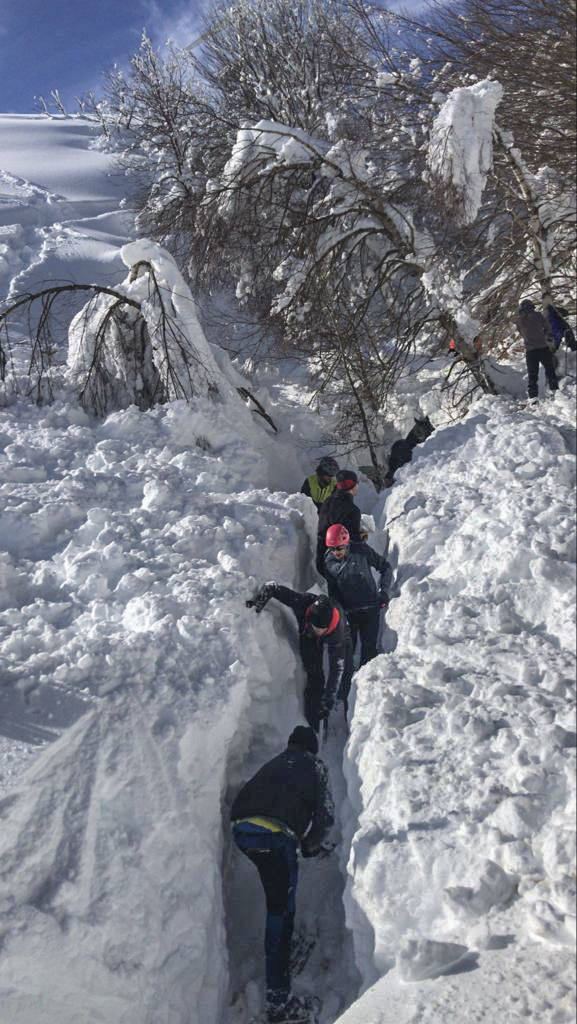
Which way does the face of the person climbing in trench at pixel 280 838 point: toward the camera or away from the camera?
away from the camera

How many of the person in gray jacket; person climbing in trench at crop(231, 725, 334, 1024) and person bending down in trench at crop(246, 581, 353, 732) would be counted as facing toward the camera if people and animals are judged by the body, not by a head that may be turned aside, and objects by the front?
1

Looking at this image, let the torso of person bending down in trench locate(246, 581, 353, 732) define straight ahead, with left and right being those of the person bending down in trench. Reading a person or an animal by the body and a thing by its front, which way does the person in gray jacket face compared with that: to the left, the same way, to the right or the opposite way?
the opposite way

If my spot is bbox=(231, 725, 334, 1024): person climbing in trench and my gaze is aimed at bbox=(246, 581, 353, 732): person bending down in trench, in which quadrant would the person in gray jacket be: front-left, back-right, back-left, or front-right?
front-right

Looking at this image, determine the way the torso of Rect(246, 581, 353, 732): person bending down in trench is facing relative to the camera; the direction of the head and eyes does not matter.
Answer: toward the camera

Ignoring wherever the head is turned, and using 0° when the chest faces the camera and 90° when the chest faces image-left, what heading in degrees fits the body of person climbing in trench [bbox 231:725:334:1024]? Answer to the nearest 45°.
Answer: approximately 225°

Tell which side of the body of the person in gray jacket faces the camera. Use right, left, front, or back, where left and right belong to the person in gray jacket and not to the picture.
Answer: back

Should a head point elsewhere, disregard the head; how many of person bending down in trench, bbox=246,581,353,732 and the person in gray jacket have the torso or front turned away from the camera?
1

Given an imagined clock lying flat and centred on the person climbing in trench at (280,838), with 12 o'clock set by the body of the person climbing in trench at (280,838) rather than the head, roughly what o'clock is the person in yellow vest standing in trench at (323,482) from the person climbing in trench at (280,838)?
the person in yellow vest standing in trench at (323,482) is roughly at 11 o'clock from the person climbing in trench at (280,838).
